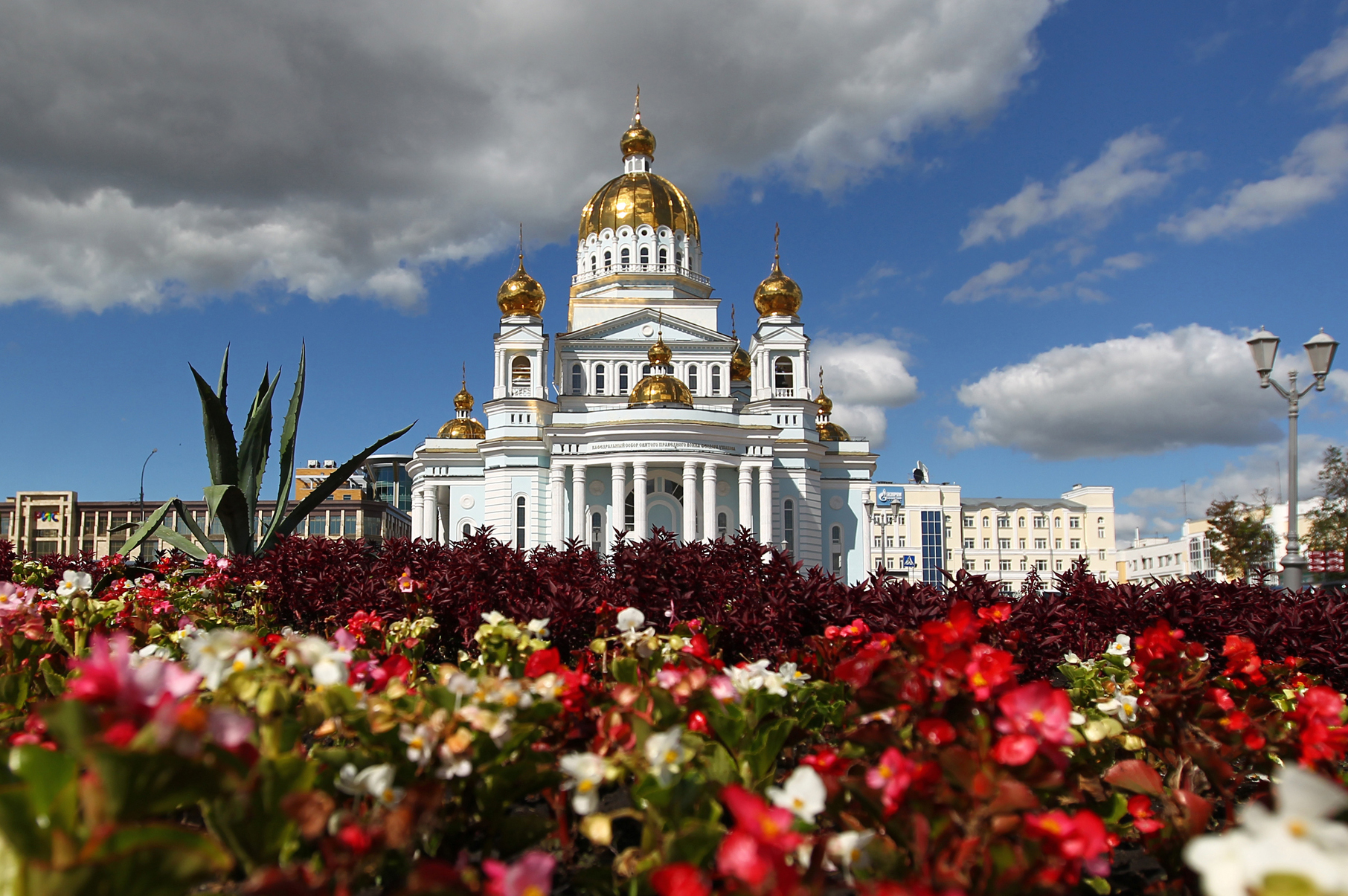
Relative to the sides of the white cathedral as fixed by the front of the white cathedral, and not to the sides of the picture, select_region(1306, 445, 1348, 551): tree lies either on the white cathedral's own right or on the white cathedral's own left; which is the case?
on the white cathedral's own left

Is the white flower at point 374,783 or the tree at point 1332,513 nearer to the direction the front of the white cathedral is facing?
the white flower

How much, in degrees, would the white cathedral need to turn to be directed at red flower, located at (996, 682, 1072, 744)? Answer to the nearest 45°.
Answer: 0° — it already faces it

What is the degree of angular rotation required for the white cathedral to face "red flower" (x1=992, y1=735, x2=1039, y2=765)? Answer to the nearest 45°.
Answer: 0° — it already faces it

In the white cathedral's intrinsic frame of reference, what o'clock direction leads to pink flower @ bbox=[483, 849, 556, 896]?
The pink flower is roughly at 12 o'clock from the white cathedral.

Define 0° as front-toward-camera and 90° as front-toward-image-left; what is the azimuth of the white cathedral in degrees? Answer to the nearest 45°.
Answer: approximately 0°
